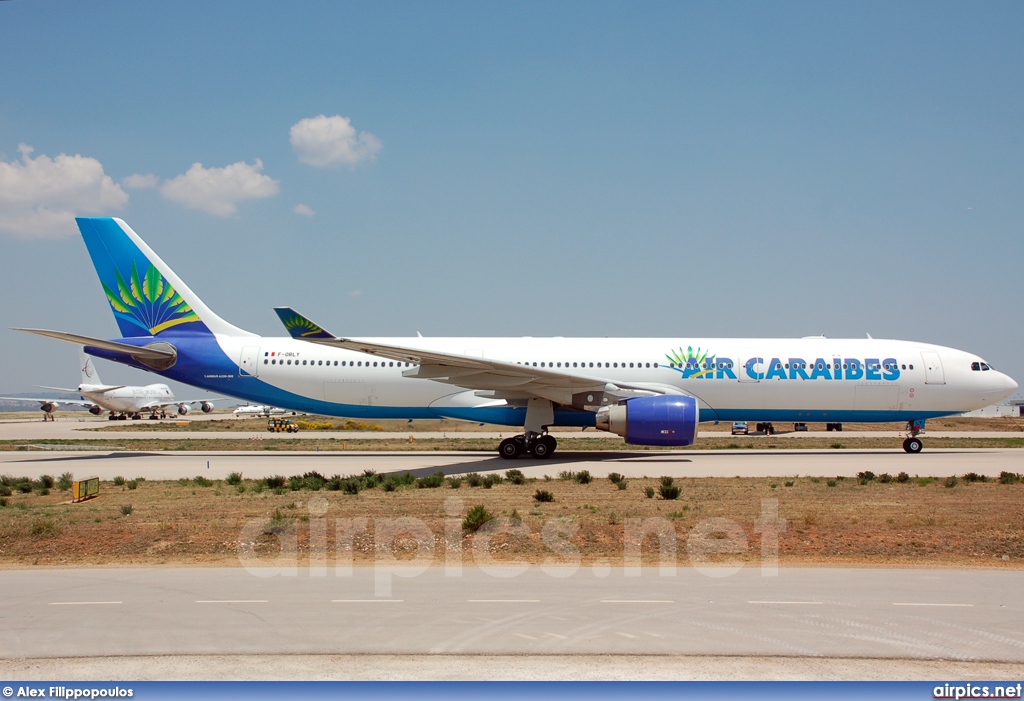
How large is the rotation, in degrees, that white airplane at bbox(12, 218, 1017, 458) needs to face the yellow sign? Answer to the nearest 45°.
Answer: approximately 135° to its right

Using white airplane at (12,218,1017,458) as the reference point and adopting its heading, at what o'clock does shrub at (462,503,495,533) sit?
The shrub is roughly at 3 o'clock from the white airplane.

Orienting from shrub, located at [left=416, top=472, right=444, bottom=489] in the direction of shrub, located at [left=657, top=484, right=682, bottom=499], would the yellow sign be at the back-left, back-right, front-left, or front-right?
back-right

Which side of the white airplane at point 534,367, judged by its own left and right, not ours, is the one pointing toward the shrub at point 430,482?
right

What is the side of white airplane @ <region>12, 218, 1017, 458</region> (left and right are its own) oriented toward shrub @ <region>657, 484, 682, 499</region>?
right

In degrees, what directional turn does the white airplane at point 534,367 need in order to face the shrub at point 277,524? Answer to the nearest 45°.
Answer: approximately 90° to its right

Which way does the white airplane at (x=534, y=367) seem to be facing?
to the viewer's right

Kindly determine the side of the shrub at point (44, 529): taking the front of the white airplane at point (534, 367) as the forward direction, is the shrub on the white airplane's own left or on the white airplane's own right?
on the white airplane's own right

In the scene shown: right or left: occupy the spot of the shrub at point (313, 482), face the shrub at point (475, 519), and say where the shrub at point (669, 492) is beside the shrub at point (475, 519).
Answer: left
